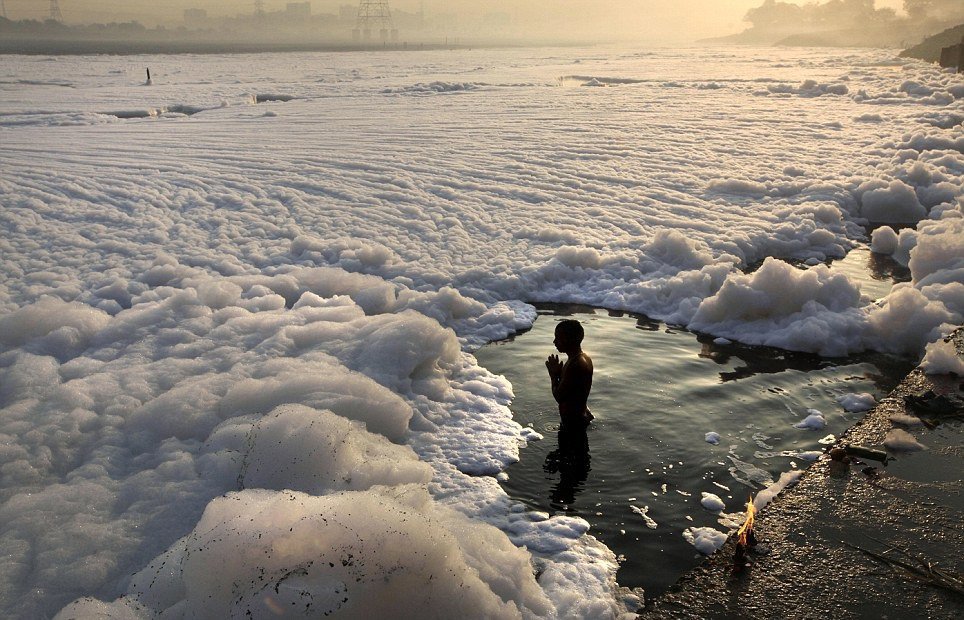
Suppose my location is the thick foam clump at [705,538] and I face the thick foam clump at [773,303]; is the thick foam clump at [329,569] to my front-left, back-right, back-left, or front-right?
back-left

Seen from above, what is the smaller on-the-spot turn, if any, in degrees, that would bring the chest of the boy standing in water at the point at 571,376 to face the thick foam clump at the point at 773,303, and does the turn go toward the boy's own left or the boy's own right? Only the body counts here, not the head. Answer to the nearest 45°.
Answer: approximately 135° to the boy's own right

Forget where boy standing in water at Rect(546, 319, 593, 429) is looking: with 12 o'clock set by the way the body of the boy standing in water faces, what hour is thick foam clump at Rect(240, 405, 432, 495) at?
The thick foam clump is roughly at 11 o'clock from the boy standing in water.

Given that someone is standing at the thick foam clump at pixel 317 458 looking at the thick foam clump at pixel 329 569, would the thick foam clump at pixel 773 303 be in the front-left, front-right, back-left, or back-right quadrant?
back-left

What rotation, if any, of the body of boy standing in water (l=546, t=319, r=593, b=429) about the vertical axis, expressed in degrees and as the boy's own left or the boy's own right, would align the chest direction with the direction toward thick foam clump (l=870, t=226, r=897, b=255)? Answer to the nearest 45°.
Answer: approximately 135° to the boy's own right

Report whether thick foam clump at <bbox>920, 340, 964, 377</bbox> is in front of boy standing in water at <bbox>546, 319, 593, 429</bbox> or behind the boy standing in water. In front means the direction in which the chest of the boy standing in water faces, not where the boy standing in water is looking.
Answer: behind

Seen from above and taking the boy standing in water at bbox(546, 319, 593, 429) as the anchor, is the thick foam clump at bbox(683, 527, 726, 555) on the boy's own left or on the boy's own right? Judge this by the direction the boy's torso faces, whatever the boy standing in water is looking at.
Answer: on the boy's own left

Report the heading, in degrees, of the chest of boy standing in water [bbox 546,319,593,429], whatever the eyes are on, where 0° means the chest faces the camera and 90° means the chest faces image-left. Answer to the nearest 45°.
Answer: approximately 90°

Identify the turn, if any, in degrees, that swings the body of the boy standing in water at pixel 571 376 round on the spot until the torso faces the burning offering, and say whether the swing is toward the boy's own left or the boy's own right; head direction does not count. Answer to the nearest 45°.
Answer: approximately 135° to the boy's own left
